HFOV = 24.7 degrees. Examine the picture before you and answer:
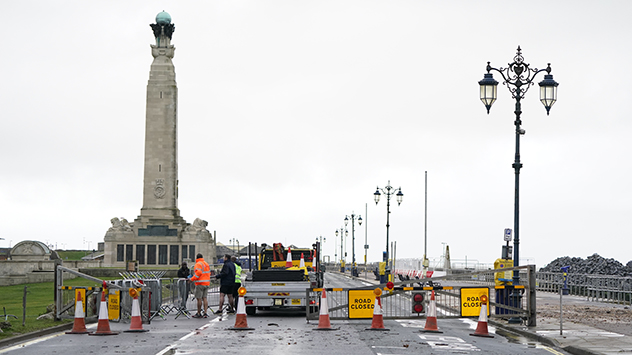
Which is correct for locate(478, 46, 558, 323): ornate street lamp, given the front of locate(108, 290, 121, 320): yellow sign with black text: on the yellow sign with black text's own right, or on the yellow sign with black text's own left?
on the yellow sign with black text's own left

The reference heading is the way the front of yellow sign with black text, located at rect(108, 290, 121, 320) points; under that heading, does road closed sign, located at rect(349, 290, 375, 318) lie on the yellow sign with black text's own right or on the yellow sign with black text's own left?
on the yellow sign with black text's own left

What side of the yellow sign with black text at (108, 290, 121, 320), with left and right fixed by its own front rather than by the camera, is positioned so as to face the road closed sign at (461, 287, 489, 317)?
left

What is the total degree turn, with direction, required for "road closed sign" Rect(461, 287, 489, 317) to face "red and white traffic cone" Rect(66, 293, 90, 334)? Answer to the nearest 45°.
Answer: approximately 45° to its right

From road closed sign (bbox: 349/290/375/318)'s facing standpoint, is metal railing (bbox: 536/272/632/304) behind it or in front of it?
behind

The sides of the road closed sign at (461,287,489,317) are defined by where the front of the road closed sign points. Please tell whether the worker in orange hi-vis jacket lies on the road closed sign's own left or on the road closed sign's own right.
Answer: on the road closed sign's own right

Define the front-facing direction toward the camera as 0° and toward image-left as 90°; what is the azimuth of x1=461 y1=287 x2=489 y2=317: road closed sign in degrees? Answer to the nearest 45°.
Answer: approximately 0°
